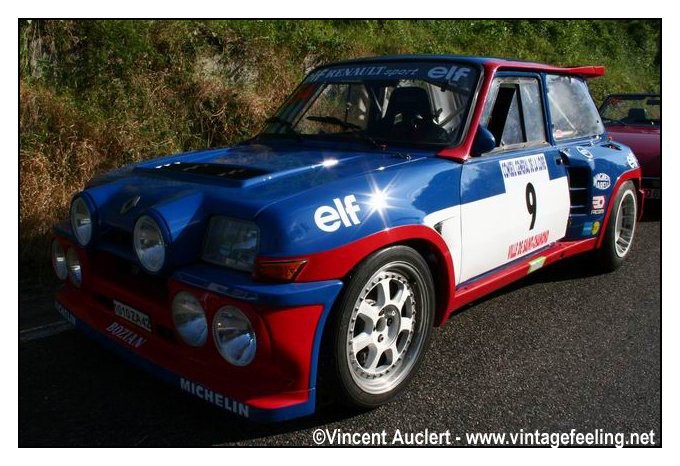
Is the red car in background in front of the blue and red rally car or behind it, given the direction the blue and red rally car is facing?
behind

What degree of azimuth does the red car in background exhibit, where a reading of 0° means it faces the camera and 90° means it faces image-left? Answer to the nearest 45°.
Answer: approximately 0°
